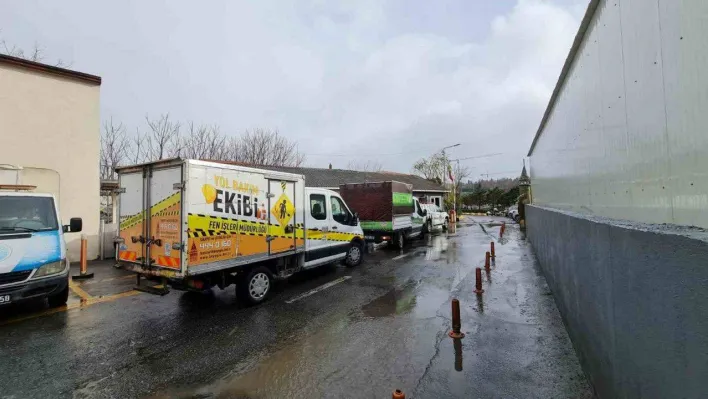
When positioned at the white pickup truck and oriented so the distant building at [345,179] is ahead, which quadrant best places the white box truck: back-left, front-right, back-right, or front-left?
back-left

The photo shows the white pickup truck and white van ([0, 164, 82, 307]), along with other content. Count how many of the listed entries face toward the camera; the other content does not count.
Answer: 1

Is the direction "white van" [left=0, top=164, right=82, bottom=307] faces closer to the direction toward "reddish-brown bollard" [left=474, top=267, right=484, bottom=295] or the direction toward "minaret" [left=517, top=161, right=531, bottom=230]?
the reddish-brown bollard

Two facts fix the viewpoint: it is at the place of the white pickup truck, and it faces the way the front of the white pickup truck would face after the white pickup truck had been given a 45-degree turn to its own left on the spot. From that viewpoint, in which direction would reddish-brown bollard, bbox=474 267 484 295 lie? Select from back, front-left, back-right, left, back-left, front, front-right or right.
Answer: back

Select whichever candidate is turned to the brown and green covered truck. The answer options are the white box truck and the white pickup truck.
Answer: the white box truck

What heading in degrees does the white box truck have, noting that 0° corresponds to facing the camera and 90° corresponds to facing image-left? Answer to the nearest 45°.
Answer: approximately 225°

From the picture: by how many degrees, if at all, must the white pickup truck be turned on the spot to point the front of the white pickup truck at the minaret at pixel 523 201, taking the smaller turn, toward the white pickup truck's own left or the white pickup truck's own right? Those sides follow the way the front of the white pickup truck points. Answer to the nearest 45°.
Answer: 0° — it already faces it

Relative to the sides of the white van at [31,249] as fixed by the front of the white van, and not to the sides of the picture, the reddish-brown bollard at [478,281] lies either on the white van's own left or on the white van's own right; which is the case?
on the white van's own left

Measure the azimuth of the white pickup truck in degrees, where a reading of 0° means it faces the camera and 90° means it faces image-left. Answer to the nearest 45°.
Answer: approximately 225°

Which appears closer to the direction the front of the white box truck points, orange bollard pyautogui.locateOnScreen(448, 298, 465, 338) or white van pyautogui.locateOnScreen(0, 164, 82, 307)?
the orange bollard
